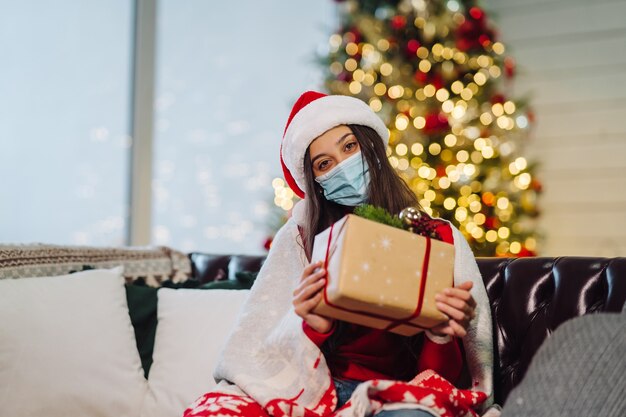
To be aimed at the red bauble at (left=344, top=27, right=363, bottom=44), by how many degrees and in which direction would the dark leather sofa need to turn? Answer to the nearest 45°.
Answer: approximately 180°

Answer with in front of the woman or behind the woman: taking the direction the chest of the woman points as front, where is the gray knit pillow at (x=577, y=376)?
in front

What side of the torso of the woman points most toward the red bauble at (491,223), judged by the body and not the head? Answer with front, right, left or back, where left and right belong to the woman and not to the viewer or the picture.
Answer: back

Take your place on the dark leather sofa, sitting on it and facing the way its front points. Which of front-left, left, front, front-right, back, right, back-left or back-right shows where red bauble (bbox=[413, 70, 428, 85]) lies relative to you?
back

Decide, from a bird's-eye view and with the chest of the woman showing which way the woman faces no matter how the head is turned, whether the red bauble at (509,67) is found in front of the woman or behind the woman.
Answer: behind

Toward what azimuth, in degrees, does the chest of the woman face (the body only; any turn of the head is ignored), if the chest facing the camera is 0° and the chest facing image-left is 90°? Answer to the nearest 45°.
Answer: approximately 0°

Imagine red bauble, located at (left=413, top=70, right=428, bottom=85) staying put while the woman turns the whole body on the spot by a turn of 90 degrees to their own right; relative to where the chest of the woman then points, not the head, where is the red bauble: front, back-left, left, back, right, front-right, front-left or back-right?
right

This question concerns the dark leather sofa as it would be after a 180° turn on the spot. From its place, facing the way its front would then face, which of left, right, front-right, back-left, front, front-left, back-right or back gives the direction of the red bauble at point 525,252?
front

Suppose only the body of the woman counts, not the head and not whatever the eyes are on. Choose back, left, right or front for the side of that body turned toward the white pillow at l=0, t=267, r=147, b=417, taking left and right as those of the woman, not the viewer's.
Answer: right

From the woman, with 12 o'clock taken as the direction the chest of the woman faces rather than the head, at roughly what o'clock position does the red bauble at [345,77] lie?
The red bauble is roughly at 6 o'clock from the woman.

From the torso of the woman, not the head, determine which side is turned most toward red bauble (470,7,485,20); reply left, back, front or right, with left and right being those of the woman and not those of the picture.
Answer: back

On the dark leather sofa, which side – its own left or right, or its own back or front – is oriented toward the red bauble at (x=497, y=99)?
back
